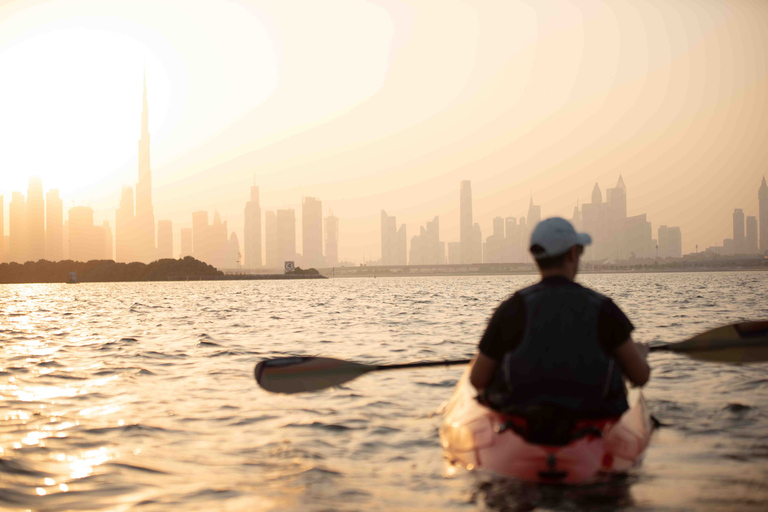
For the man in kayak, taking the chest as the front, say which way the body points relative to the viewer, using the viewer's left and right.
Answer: facing away from the viewer
